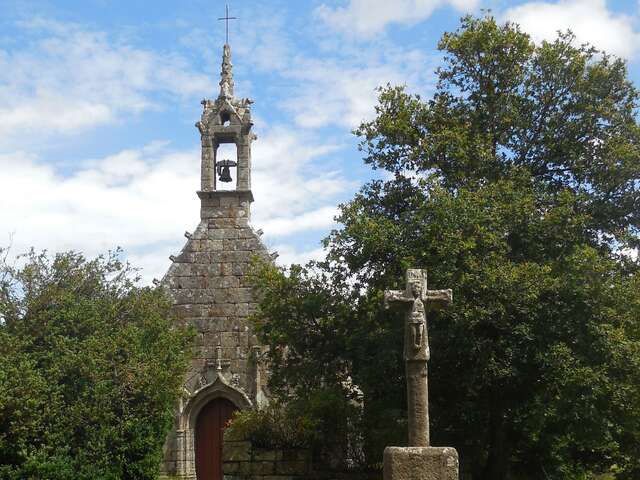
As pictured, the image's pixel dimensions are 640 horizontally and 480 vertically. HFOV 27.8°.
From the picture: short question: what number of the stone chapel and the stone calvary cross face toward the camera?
2

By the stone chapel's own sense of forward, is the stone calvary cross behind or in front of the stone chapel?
in front

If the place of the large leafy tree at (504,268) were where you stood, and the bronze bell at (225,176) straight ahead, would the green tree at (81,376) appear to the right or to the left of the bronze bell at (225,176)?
left

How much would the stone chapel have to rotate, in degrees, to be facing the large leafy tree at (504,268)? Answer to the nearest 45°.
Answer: approximately 45° to its left

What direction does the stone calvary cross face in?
toward the camera

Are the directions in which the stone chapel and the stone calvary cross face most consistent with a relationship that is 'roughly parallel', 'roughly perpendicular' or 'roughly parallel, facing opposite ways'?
roughly parallel

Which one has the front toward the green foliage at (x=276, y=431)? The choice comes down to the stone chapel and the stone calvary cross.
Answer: the stone chapel

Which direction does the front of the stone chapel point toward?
toward the camera

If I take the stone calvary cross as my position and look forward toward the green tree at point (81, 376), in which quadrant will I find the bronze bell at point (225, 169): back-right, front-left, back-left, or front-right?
front-right

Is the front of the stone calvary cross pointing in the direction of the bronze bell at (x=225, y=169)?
no

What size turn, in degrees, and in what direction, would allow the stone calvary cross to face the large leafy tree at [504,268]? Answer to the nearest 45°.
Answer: approximately 180°

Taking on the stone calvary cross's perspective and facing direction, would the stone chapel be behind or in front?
behind

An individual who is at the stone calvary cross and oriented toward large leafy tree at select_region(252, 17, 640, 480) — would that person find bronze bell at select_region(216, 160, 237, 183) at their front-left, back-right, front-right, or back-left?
front-left

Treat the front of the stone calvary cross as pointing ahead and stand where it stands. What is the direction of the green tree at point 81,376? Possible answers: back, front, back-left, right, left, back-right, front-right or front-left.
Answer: back-right

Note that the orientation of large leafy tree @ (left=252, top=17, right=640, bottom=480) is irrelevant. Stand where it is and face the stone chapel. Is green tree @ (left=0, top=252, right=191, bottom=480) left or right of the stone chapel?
left

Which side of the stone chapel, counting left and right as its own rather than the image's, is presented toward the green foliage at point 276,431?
front
